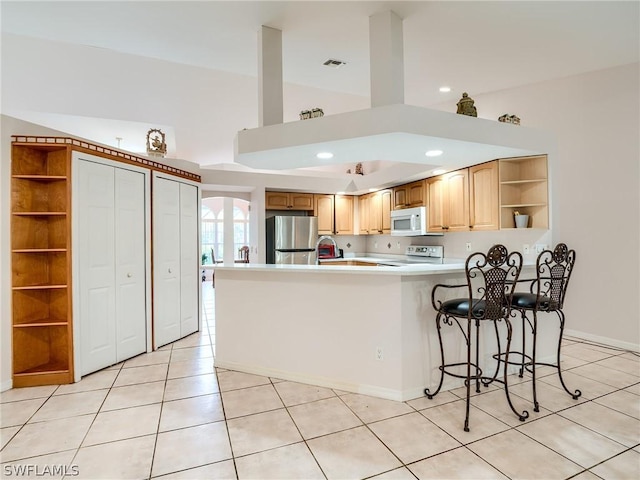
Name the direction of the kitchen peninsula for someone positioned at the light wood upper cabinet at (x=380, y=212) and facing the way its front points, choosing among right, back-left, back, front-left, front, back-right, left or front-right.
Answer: front-left

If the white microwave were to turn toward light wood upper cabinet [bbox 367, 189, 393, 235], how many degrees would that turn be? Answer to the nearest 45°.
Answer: approximately 90° to its right

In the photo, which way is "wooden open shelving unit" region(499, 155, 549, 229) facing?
toward the camera

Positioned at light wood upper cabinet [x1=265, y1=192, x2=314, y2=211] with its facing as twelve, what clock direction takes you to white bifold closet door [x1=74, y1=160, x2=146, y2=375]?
The white bifold closet door is roughly at 1 o'clock from the light wood upper cabinet.

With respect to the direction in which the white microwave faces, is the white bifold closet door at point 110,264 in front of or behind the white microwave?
in front

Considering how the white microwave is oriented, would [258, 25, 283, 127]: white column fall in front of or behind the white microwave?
in front

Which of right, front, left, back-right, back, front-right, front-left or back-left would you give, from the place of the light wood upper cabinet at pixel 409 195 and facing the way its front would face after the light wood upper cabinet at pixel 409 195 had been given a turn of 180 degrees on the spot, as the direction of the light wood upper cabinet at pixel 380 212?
left

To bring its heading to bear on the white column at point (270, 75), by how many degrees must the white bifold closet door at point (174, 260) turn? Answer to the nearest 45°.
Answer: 0° — it already faces it

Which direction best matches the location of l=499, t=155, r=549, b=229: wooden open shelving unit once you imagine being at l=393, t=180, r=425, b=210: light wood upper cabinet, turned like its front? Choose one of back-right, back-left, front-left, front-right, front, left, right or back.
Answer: left

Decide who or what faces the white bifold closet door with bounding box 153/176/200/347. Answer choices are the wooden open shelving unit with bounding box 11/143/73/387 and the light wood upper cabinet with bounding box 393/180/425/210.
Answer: the light wood upper cabinet

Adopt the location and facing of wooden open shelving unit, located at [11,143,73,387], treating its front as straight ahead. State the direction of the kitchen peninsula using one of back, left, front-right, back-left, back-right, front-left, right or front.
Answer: front-left

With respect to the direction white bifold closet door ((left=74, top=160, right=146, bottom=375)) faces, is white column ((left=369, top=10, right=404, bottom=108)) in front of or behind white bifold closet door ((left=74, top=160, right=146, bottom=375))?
in front

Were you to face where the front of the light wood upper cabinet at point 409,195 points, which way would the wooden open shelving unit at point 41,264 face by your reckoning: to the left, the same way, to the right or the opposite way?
to the left

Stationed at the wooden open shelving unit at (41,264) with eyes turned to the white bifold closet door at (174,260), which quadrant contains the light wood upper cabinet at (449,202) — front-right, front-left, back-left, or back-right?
front-right

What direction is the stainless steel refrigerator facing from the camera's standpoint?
toward the camera

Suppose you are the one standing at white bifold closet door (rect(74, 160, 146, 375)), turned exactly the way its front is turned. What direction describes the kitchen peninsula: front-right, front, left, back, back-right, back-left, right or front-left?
front
